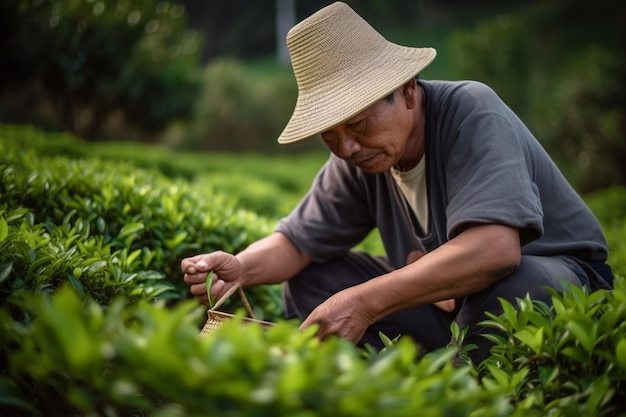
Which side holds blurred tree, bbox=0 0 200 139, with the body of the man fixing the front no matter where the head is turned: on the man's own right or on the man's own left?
on the man's own right

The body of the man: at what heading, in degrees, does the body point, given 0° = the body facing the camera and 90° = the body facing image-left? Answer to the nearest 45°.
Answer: approximately 45°

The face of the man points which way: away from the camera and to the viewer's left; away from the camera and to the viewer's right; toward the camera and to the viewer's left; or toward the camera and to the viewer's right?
toward the camera and to the viewer's left
